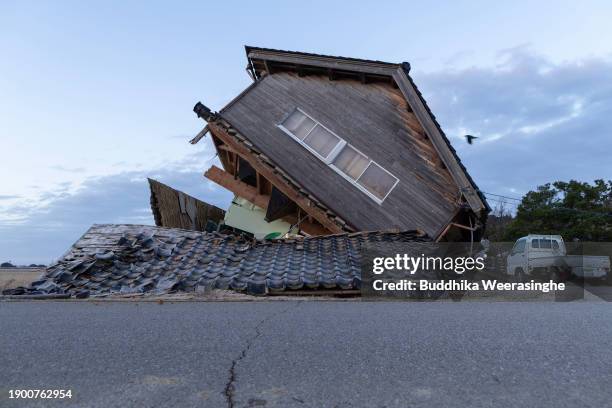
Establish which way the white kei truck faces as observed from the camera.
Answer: facing away from the viewer and to the left of the viewer
